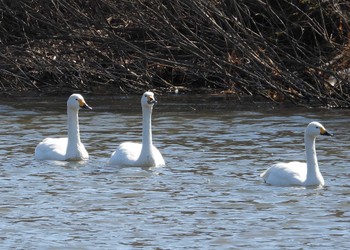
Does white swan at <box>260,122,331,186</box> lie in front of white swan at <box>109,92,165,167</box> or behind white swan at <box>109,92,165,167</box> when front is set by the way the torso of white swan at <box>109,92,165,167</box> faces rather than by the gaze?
in front

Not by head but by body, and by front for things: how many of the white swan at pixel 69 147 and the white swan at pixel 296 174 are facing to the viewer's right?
2

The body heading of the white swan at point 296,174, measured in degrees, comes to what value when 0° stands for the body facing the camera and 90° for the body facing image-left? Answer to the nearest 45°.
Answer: approximately 270°

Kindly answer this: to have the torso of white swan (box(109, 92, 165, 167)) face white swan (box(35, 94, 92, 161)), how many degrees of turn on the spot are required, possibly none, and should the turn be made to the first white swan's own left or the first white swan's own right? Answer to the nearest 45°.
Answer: approximately 180°

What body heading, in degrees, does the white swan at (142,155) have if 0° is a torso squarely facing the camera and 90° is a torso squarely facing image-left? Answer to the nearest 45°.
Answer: approximately 315°

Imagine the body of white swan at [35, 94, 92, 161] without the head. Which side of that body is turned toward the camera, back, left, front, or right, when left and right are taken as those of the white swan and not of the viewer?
right
